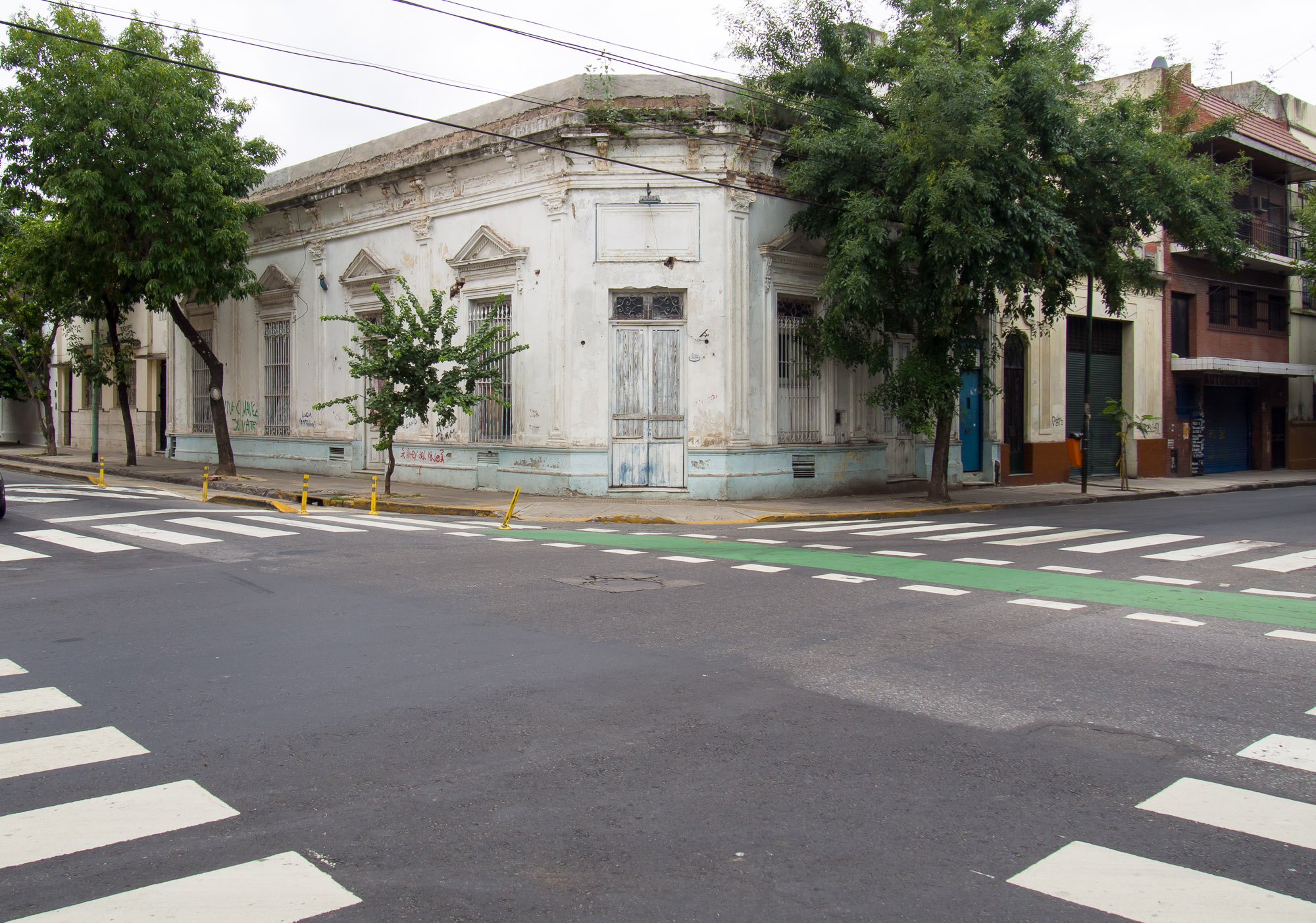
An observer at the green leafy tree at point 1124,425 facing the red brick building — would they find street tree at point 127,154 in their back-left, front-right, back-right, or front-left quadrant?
back-left

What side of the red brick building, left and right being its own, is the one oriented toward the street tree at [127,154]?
right

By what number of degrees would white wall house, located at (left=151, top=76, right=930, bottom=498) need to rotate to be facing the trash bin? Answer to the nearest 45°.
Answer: approximately 135° to its left

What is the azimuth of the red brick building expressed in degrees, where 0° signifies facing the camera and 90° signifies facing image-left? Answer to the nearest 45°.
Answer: approximately 315°

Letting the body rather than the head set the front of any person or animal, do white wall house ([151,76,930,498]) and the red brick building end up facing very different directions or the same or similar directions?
same or similar directions

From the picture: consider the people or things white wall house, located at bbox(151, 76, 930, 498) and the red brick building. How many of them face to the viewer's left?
0

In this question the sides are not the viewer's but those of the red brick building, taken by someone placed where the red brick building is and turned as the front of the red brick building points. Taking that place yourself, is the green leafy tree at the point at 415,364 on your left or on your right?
on your right

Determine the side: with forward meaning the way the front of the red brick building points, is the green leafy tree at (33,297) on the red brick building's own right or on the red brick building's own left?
on the red brick building's own right

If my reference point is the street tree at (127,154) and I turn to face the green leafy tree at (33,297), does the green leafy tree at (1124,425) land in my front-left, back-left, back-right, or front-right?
back-right

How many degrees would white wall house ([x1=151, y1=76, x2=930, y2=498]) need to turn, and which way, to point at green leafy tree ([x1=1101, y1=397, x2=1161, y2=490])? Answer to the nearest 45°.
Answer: approximately 135° to its left

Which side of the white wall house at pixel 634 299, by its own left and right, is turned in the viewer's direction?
front
